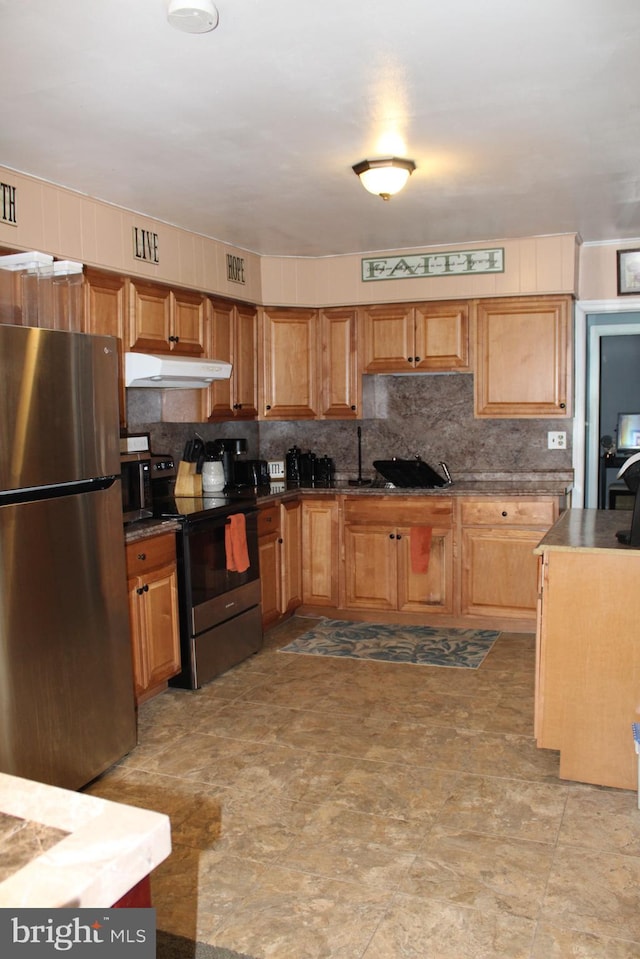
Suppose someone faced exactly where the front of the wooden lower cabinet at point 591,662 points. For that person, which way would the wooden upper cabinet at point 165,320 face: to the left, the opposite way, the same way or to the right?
the opposite way

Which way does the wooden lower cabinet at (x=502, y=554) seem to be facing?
toward the camera

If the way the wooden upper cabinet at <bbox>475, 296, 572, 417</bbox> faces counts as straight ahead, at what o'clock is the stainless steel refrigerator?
The stainless steel refrigerator is roughly at 1 o'clock from the wooden upper cabinet.

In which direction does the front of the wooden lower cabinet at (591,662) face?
to the viewer's left

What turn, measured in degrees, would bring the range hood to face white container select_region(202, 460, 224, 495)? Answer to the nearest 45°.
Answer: approximately 135° to its left

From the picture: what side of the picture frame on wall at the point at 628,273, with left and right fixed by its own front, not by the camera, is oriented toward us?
front

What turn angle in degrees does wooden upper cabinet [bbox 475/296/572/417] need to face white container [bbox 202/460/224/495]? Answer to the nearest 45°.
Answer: approximately 90° to its right

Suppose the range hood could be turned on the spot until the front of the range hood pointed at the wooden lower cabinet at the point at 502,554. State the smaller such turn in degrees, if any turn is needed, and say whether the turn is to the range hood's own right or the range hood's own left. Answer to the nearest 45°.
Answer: approximately 45° to the range hood's own left

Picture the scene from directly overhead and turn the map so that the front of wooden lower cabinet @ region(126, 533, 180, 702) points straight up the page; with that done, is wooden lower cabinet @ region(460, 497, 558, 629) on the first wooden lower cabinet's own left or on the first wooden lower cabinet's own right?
on the first wooden lower cabinet's own left

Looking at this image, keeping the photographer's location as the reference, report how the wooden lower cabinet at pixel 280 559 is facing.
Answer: facing the viewer and to the right of the viewer
